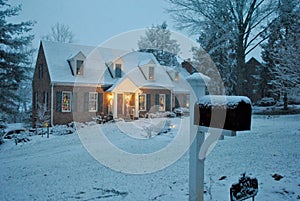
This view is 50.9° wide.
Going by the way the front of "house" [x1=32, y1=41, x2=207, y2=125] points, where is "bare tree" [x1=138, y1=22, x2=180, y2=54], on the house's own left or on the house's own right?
on the house's own left

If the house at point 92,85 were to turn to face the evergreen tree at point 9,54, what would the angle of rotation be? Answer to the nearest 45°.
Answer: approximately 90° to its right

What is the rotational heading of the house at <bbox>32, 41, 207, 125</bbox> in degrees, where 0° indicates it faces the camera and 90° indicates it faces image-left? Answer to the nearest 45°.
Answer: approximately 315°

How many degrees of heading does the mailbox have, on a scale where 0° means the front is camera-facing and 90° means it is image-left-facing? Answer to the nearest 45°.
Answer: approximately 315°
